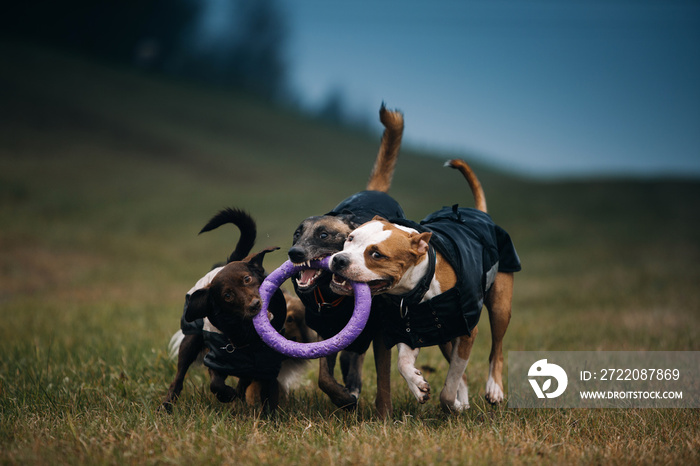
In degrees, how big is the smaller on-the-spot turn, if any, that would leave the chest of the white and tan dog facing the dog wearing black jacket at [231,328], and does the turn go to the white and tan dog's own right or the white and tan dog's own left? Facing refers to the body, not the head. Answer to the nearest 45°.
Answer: approximately 45° to the white and tan dog's own right

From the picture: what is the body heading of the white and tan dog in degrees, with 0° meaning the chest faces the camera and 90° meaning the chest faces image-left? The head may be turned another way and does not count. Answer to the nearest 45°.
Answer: approximately 45°

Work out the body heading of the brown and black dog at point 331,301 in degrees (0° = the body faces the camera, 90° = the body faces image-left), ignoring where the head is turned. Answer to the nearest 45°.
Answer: approximately 45°
